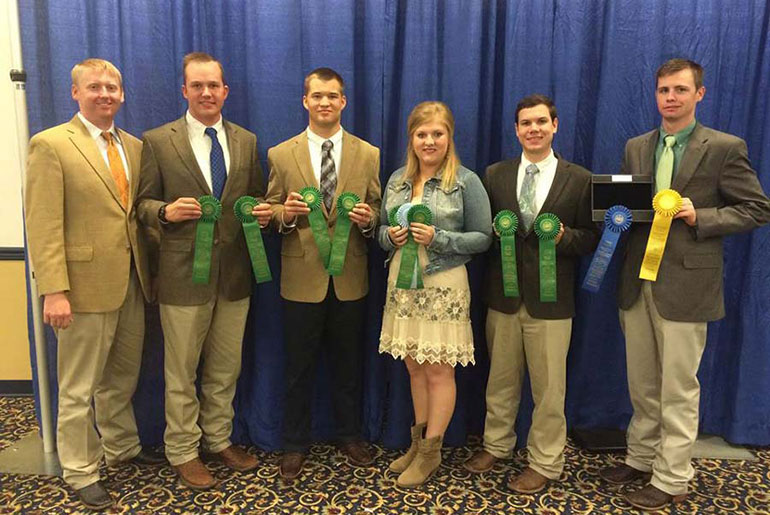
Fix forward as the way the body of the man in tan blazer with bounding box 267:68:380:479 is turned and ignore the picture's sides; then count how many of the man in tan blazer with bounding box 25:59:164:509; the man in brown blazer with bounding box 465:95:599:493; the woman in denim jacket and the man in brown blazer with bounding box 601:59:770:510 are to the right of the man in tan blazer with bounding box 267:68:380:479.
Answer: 1

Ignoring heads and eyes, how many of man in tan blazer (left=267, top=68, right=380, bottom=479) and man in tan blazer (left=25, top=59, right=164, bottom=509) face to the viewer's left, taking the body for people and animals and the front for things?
0

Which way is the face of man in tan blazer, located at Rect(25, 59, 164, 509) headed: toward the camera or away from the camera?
toward the camera

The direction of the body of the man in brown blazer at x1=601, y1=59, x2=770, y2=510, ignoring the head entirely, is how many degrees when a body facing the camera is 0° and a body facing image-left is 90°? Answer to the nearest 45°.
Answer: approximately 45°

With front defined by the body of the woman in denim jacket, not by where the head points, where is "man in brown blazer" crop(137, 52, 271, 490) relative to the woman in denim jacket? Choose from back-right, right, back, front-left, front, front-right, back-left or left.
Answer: front-right

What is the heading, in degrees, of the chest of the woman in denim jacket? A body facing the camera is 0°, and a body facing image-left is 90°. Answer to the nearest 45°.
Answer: approximately 45°

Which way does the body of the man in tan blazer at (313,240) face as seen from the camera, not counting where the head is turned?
toward the camera

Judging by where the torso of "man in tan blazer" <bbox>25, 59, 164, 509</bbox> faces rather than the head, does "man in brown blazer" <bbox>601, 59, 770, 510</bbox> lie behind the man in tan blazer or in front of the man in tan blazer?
in front

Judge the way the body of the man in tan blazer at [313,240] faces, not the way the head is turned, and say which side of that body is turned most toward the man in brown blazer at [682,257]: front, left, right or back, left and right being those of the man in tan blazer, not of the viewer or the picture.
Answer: left

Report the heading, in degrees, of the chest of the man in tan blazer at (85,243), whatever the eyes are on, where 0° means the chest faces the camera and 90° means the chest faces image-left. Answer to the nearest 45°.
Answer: approximately 315°

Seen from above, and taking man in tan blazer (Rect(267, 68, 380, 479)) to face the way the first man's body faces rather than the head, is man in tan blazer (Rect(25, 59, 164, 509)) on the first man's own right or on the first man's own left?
on the first man's own right
